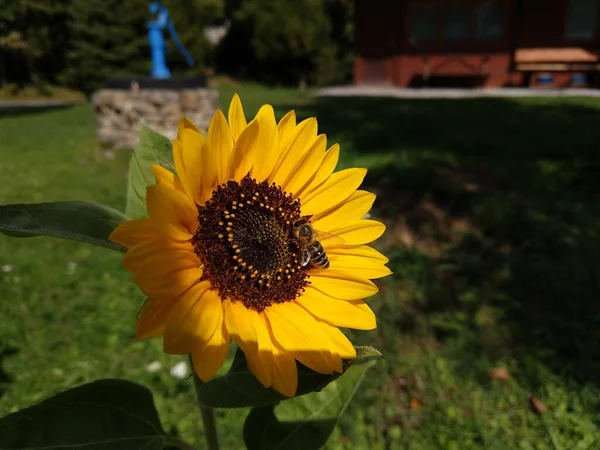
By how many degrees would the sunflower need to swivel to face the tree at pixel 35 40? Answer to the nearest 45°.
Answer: approximately 180°

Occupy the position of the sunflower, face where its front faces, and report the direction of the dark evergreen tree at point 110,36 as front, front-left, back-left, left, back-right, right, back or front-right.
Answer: back

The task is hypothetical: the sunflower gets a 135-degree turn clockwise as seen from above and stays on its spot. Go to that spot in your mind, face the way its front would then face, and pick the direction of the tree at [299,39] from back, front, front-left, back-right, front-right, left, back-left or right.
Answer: front-right

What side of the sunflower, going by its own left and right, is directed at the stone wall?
back

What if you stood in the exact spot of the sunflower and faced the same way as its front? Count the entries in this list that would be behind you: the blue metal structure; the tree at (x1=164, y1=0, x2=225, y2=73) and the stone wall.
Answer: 3

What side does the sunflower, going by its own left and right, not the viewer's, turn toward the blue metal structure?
back

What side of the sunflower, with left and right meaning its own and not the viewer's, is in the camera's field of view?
front

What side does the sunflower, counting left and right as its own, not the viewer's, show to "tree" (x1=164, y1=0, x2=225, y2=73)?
back

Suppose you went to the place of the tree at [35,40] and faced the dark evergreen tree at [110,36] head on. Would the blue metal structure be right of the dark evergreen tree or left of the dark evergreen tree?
right
